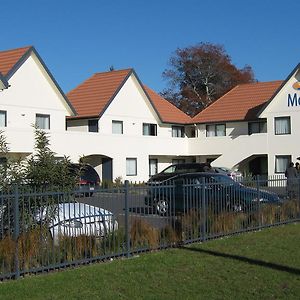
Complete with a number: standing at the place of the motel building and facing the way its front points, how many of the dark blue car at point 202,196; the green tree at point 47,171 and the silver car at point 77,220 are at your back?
0

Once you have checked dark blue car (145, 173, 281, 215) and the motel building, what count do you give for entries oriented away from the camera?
0

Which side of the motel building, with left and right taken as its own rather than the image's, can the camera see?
front

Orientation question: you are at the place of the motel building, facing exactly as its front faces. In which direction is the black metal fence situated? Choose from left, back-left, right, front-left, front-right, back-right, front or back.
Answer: front

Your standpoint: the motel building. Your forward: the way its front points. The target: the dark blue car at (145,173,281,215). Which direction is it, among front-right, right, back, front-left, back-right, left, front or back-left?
front

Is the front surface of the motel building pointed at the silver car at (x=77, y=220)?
yes

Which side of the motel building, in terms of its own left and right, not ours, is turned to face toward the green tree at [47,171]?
front
